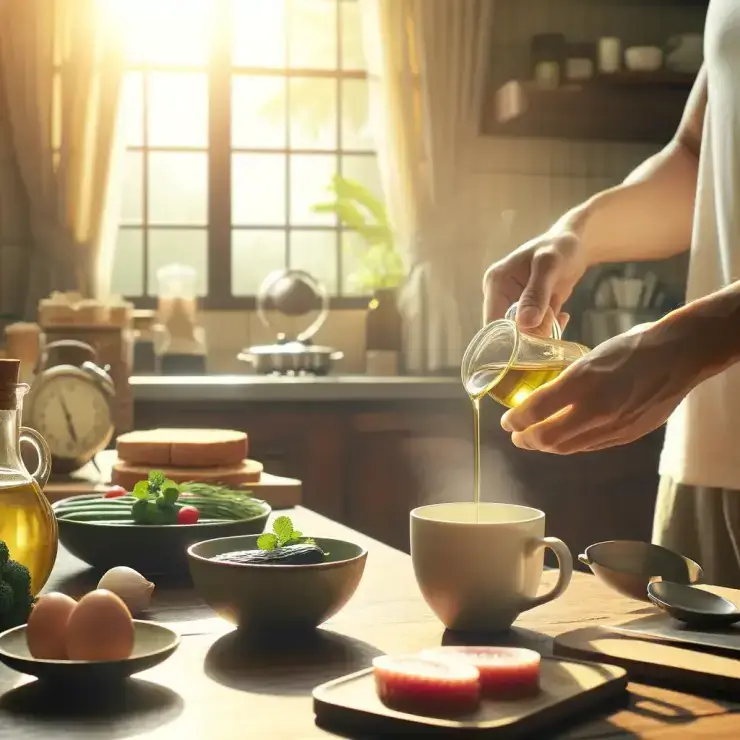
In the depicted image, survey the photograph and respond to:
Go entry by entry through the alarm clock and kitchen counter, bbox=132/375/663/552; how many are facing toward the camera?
2

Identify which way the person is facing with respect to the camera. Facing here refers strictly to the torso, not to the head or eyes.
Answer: to the viewer's left

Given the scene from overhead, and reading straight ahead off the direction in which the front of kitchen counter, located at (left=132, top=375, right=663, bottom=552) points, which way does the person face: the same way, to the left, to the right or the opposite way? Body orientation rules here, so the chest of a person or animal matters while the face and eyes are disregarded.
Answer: to the right

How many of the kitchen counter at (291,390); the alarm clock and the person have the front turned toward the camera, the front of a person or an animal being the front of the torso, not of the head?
2

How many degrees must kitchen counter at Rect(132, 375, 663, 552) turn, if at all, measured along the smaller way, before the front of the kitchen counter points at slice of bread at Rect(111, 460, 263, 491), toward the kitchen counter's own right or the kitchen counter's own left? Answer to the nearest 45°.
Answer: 0° — it already faces it

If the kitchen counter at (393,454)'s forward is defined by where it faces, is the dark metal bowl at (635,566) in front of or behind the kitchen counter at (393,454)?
in front

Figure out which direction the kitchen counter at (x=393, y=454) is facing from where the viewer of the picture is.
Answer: facing the viewer

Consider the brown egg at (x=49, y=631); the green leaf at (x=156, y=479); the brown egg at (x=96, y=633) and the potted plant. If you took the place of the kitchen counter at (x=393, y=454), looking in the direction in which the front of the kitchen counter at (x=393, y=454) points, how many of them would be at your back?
1

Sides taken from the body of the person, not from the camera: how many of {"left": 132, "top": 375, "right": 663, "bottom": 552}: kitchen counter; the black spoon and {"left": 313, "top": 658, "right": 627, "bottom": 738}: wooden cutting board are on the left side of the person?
2

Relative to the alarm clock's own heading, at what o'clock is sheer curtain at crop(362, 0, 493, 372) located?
The sheer curtain is roughly at 7 o'clock from the alarm clock.

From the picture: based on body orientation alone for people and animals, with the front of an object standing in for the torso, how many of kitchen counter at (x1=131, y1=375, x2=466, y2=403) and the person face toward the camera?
1

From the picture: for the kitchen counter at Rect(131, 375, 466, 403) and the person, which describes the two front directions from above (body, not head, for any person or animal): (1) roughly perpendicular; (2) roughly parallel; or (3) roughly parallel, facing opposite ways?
roughly perpendicular

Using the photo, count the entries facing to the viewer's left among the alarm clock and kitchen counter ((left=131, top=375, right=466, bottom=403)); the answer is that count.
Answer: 0

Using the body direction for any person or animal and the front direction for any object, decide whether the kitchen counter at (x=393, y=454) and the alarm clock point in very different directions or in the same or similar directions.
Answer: same or similar directions

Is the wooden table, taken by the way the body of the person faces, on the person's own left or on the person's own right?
on the person's own left

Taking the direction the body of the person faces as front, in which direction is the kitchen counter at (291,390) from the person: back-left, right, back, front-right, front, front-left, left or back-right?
front-right

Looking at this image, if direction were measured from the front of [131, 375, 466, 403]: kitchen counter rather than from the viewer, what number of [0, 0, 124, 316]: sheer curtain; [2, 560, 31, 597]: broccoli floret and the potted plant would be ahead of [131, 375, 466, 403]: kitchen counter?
1
